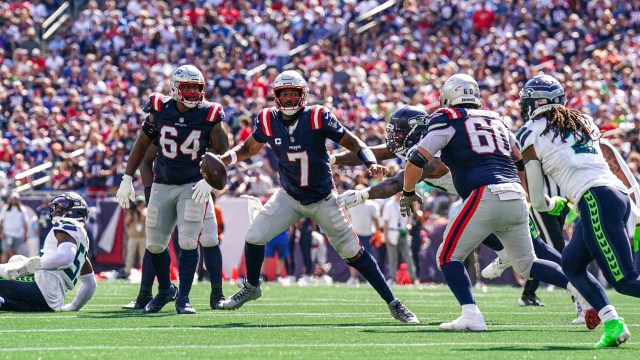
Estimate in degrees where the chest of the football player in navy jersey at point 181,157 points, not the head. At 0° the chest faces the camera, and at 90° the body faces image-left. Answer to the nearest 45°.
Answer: approximately 0°

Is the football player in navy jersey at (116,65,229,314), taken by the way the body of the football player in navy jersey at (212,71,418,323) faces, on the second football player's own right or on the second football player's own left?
on the second football player's own right

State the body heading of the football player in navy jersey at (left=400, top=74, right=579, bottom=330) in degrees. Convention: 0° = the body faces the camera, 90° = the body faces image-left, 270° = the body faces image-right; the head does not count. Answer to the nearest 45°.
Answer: approximately 135°

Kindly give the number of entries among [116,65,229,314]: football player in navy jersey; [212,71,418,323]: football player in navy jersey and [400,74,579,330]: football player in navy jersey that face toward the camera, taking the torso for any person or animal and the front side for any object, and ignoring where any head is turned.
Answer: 2

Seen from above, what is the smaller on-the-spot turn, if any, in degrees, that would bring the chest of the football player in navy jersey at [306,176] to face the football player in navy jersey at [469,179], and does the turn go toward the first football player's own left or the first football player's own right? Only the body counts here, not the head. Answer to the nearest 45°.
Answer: approximately 45° to the first football player's own left

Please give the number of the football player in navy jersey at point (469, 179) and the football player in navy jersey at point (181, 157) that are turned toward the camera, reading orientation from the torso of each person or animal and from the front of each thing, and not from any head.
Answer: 1
